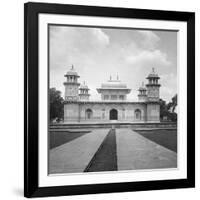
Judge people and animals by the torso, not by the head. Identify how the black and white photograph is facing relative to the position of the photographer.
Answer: facing the viewer and to the right of the viewer
